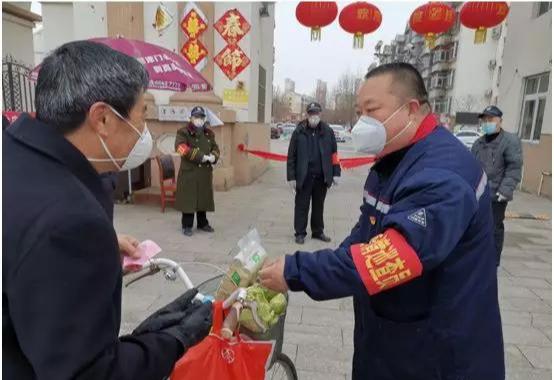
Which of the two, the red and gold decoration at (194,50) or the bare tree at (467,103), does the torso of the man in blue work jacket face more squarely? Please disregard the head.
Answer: the red and gold decoration

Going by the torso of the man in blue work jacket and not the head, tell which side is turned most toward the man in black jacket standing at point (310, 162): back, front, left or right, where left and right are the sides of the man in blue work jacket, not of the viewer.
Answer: right

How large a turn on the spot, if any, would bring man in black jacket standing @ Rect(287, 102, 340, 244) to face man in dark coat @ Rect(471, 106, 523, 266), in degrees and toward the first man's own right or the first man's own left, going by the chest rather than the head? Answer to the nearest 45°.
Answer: approximately 90° to the first man's own left

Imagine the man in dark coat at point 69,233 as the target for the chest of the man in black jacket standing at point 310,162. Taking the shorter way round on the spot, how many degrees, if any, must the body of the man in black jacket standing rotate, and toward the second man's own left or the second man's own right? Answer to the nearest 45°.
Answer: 0° — they already face them

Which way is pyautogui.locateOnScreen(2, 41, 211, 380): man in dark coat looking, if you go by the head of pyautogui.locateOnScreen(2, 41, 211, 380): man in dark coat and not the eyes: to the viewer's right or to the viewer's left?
to the viewer's right

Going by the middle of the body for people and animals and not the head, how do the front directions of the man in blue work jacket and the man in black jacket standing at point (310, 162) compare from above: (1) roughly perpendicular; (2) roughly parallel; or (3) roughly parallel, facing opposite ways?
roughly perpendicular

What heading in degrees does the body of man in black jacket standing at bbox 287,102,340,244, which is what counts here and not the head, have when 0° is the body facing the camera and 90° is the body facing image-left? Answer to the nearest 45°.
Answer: approximately 0°

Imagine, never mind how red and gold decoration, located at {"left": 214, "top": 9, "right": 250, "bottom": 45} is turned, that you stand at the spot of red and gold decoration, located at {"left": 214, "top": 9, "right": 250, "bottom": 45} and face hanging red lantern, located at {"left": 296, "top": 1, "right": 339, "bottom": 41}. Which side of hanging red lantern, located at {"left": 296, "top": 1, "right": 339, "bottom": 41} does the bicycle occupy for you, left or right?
right

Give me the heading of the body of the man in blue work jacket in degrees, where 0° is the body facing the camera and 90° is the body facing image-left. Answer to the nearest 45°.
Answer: approximately 90°

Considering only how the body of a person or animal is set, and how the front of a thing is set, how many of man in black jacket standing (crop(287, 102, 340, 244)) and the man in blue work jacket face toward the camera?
1

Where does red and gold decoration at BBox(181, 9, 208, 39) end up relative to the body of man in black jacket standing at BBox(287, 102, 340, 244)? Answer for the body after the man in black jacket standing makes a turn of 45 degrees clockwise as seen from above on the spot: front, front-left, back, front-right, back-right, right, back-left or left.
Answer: right
